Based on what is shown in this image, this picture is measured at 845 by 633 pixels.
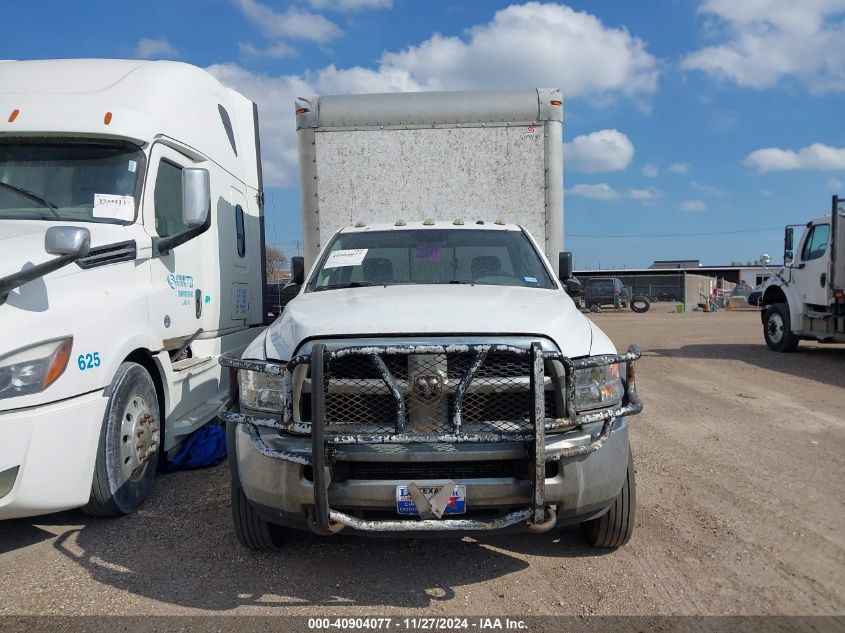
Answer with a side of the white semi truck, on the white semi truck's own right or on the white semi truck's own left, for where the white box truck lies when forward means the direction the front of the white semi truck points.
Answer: on the white semi truck's own left

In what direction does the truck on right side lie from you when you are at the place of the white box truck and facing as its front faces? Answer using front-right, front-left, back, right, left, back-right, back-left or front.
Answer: back-left

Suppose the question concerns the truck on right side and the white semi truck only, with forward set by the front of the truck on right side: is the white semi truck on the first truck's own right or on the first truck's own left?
on the first truck's own left

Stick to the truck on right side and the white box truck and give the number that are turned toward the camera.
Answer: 1

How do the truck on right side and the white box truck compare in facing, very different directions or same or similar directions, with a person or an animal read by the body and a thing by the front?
very different directions

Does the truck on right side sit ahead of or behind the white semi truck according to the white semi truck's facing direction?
behind

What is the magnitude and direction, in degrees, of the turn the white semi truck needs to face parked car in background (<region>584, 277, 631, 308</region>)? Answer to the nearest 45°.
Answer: approximately 180°

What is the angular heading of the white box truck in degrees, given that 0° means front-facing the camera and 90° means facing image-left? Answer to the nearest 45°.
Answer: approximately 0°
